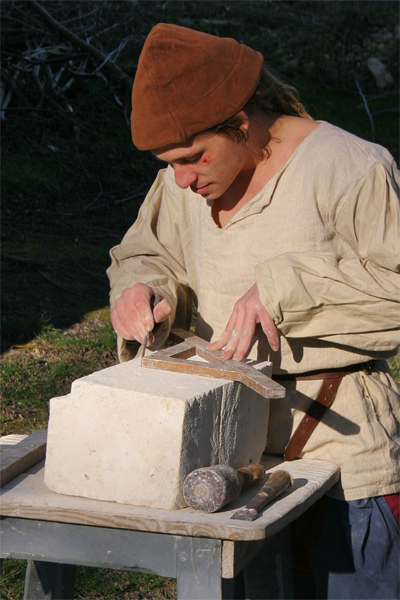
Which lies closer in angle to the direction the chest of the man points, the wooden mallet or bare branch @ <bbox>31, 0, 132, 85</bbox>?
the wooden mallet

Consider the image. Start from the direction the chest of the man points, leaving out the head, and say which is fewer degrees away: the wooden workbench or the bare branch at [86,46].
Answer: the wooden workbench

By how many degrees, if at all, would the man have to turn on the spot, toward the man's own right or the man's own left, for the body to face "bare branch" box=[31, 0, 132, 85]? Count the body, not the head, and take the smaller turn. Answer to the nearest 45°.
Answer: approximately 135° to the man's own right

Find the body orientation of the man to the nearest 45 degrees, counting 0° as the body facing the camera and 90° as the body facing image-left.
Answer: approximately 45°

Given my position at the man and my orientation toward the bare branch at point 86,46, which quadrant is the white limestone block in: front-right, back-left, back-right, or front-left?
back-left
